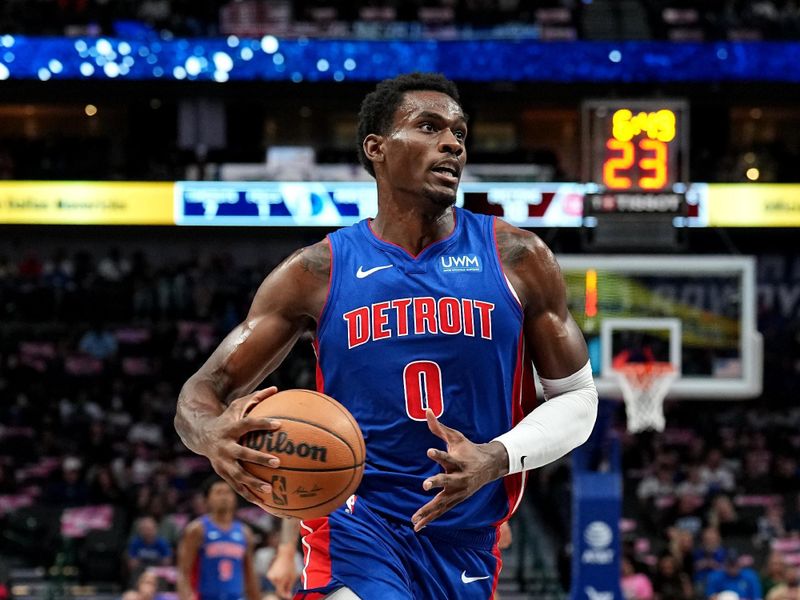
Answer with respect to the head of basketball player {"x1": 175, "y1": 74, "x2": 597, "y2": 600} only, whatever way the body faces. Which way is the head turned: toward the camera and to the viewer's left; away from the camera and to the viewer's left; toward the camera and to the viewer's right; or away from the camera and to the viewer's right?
toward the camera and to the viewer's right

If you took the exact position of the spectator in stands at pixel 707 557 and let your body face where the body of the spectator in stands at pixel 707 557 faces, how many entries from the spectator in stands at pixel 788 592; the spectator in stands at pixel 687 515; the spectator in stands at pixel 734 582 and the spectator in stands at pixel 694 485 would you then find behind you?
2

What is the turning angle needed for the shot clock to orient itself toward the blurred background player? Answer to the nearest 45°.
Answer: approximately 45° to its right

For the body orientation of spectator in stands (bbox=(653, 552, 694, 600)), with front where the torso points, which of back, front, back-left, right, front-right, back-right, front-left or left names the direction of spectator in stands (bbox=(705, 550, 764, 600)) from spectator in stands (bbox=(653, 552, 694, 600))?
left

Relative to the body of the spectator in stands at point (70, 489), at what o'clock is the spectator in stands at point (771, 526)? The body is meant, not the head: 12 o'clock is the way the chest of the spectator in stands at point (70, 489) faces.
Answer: the spectator in stands at point (771, 526) is roughly at 10 o'clock from the spectator in stands at point (70, 489).

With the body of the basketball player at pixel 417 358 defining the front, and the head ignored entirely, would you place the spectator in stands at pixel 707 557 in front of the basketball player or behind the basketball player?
behind

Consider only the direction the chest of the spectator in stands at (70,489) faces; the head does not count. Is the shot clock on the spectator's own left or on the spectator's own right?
on the spectator's own left
